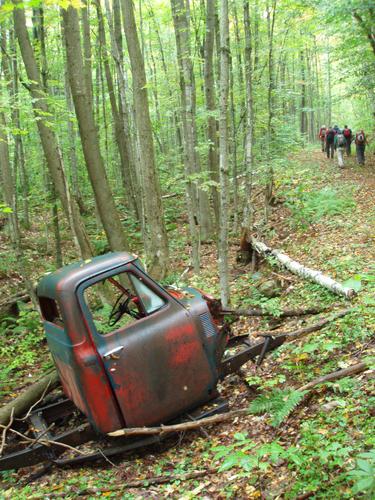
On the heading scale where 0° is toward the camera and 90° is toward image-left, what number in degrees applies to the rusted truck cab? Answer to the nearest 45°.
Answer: approximately 225°

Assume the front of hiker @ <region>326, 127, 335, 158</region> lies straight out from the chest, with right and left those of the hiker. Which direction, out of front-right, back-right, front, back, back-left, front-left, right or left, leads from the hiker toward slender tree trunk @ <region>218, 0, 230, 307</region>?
back

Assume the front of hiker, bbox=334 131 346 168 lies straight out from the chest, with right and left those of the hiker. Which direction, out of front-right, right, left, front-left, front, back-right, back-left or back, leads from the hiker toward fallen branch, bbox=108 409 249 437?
back

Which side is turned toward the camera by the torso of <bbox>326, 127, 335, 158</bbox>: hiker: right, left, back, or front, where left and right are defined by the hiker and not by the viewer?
back

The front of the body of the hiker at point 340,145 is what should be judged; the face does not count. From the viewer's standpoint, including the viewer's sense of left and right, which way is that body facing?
facing away from the viewer

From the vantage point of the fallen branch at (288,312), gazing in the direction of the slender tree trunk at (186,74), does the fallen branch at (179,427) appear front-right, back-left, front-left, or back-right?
back-left

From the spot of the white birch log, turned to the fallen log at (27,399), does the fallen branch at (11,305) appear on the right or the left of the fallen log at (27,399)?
right

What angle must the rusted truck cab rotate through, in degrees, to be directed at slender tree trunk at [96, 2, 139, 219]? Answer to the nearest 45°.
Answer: approximately 45° to its left

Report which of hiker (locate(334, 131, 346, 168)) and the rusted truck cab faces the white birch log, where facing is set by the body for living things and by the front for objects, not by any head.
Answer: the rusted truck cab

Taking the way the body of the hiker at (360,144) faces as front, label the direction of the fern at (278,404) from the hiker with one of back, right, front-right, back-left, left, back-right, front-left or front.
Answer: back

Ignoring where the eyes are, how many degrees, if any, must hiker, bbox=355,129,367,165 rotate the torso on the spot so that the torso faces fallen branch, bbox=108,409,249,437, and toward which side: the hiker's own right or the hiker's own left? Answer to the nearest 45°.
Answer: approximately 180°

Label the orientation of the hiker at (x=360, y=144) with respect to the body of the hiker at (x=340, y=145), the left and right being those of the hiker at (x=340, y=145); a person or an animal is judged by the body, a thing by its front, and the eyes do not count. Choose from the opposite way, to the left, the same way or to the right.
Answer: the same way

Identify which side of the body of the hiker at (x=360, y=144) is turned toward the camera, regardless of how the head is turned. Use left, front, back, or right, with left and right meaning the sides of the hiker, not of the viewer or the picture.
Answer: back

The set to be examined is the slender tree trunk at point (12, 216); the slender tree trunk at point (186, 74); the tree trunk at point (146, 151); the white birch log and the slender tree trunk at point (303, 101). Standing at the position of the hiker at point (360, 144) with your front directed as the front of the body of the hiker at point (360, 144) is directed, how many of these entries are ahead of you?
1

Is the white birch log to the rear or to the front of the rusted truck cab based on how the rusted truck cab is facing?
to the front
